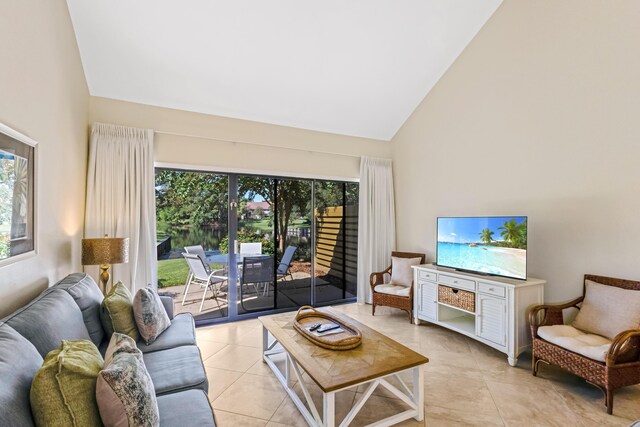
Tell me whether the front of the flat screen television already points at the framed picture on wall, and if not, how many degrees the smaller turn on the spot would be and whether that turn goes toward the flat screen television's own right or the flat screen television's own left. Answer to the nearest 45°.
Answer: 0° — it already faces it

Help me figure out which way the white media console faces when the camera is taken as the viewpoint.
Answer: facing the viewer and to the left of the viewer

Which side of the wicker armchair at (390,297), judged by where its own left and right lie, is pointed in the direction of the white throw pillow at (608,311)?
left

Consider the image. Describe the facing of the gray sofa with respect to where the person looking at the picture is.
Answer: facing to the right of the viewer

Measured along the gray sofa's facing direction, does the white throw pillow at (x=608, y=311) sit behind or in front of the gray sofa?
in front

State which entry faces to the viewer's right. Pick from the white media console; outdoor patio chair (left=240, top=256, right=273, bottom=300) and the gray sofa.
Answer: the gray sofa

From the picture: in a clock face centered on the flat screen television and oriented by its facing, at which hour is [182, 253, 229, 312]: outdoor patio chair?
The outdoor patio chair is roughly at 1 o'clock from the flat screen television.

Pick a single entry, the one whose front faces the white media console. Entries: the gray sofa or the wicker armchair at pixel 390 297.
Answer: the gray sofa

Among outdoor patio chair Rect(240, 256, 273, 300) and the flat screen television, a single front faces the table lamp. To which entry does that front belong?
the flat screen television
